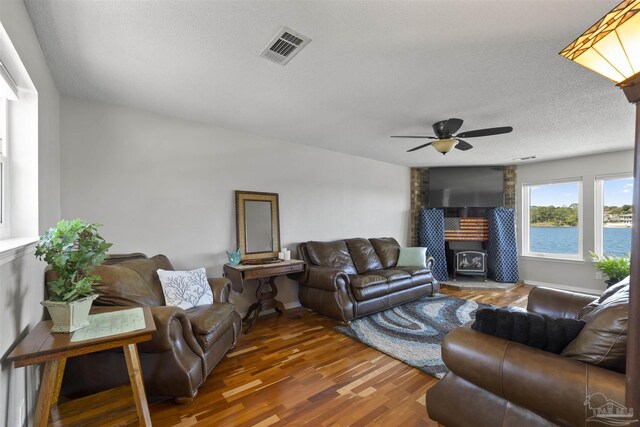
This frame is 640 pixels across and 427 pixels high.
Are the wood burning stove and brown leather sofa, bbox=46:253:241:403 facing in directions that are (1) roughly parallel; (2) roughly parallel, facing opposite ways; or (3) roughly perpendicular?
roughly perpendicular

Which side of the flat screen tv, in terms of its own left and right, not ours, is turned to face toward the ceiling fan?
front

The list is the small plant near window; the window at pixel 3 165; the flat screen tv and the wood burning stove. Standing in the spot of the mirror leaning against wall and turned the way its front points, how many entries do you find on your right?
1

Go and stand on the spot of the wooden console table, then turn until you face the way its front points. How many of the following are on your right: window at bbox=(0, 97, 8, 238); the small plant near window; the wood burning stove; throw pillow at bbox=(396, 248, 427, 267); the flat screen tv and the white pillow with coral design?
2

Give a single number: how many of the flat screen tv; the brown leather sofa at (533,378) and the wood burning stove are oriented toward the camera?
2

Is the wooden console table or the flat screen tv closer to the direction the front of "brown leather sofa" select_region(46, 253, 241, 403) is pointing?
the flat screen tv

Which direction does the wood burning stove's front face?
toward the camera

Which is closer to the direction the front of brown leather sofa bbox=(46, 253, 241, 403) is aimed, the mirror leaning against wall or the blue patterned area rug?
the blue patterned area rug

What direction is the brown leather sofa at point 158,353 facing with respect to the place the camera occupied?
facing the viewer and to the right of the viewer

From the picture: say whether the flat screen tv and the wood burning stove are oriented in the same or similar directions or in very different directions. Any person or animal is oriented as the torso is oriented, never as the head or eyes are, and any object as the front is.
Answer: same or similar directions

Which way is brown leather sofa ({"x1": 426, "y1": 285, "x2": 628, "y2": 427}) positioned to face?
to the viewer's left

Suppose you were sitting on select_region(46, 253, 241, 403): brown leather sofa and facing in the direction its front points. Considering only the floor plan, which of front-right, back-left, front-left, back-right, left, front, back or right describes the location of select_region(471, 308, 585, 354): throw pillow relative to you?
front

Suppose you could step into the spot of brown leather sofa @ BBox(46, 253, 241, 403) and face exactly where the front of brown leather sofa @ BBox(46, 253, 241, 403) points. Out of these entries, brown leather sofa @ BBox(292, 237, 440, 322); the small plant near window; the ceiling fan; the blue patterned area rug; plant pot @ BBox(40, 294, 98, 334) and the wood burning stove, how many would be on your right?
1

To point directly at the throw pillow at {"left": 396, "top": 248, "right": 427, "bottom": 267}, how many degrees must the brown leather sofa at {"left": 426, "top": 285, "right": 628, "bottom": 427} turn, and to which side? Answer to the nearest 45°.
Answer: approximately 45° to its right

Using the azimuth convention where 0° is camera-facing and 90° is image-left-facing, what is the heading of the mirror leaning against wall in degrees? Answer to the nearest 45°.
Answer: approximately 315°

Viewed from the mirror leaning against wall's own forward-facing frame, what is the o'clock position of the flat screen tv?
The flat screen tv is roughly at 10 o'clock from the mirror leaning against wall.

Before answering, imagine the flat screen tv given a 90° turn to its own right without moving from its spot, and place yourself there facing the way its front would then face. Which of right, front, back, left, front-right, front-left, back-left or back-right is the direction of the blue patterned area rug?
left

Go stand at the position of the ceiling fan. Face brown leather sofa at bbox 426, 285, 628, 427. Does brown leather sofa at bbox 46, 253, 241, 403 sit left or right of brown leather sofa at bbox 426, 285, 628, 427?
right
